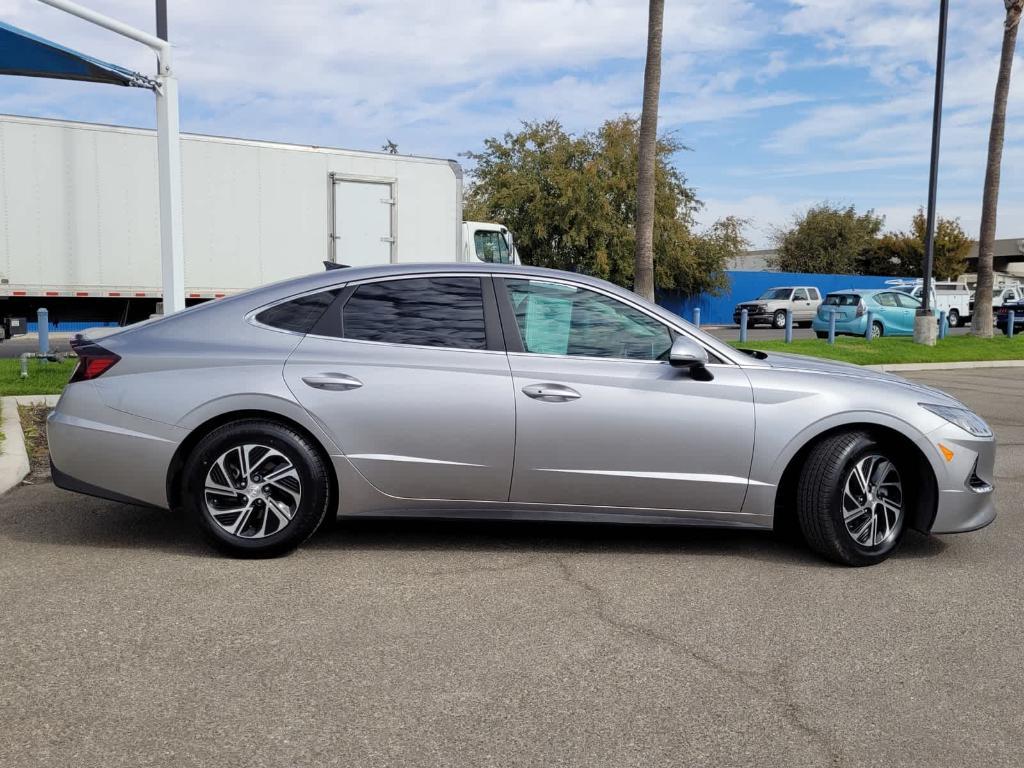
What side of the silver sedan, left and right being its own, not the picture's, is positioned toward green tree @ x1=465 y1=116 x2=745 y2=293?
left

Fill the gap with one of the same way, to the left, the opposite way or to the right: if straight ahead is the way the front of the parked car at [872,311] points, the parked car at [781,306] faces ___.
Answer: the opposite way

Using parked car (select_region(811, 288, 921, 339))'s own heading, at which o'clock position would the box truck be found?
The box truck is roughly at 6 o'clock from the parked car.

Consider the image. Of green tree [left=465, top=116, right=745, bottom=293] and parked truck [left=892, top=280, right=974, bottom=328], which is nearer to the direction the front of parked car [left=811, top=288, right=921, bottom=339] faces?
the parked truck

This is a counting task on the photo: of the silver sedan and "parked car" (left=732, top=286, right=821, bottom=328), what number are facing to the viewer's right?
1

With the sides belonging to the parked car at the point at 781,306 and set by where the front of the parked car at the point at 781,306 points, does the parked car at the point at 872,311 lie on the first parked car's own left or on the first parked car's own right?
on the first parked car's own left

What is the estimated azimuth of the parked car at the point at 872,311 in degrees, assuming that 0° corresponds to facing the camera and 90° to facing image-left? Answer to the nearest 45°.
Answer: approximately 225°

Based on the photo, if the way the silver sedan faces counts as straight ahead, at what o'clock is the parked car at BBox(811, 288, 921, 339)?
The parked car is roughly at 10 o'clock from the silver sedan.

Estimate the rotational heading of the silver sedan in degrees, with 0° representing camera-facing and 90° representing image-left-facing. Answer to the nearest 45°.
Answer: approximately 270°

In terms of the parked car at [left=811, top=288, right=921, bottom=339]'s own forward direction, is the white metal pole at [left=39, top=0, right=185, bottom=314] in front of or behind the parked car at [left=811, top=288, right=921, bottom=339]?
behind

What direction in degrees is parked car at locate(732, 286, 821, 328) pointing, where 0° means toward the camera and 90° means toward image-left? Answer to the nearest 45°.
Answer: approximately 45°

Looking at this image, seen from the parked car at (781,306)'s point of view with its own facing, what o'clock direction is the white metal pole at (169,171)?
The white metal pole is roughly at 11 o'clock from the parked car.
